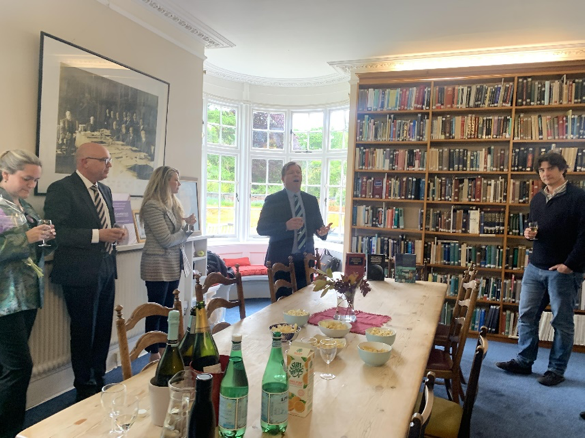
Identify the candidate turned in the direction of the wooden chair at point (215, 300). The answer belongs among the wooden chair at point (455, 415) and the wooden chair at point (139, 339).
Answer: the wooden chair at point (455, 415)

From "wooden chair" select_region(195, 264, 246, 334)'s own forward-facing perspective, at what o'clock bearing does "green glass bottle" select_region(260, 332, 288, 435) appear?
The green glass bottle is roughly at 1 o'clock from the wooden chair.

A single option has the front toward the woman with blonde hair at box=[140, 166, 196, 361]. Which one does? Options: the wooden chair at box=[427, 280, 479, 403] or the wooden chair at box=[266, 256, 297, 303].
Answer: the wooden chair at box=[427, 280, 479, 403]

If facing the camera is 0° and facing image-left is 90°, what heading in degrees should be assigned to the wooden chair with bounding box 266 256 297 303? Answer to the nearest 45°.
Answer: approximately 315°

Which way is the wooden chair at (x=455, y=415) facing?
to the viewer's left

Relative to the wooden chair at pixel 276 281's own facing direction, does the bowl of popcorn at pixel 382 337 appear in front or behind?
in front

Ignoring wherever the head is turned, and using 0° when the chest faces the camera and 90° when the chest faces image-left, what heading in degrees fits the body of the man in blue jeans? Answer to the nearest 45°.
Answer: approximately 45°

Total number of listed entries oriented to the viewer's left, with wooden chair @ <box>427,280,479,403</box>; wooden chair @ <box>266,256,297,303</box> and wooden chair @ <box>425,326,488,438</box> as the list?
2

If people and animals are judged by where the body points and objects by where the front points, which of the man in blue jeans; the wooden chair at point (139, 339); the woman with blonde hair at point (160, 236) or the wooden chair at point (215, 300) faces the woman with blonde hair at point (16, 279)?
the man in blue jeans

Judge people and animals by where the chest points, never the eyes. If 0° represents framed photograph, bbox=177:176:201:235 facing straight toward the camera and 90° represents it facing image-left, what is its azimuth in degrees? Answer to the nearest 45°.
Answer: approximately 315°

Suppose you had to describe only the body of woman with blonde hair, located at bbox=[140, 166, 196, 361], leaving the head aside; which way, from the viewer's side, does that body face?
to the viewer's right

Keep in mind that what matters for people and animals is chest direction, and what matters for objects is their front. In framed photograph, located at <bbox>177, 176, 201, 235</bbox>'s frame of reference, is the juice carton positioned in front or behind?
in front

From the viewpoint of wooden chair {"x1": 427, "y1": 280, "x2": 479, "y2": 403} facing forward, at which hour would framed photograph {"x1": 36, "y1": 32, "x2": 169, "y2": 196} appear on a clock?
The framed photograph is roughly at 12 o'clock from the wooden chair.

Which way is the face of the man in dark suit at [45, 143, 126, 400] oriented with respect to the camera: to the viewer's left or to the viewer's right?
to the viewer's right
